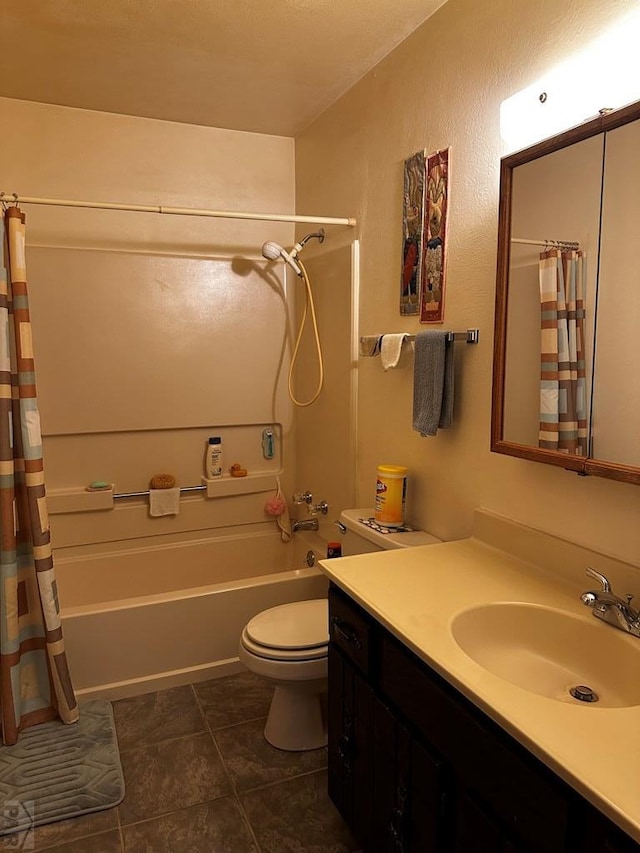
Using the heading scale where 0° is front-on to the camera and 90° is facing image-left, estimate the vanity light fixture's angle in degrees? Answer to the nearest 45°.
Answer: approximately 45°

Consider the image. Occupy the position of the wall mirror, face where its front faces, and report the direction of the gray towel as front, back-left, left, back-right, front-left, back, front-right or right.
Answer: right

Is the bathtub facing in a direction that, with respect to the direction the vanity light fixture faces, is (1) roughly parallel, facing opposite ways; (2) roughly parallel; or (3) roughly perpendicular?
roughly perpendicular

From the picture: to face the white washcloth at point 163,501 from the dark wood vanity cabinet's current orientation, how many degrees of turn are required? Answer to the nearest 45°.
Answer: approximately 90° to its right

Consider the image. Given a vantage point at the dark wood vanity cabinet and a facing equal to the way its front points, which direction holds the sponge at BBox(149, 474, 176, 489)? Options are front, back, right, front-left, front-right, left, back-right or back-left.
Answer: right

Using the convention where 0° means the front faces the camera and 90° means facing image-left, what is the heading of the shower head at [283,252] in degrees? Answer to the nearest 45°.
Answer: approximately 90°

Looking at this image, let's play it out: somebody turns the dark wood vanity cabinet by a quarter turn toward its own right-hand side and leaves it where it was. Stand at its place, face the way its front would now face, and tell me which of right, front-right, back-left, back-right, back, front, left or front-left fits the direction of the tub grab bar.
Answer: front

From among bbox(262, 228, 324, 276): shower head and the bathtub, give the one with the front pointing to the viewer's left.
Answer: the shower head

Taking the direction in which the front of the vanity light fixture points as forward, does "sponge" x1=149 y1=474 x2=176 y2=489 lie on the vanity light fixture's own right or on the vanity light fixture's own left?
on the vanity light fixture's own right
